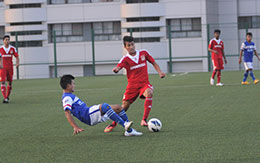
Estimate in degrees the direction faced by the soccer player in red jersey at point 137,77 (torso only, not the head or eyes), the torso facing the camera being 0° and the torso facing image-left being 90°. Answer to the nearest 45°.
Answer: approximately 0°

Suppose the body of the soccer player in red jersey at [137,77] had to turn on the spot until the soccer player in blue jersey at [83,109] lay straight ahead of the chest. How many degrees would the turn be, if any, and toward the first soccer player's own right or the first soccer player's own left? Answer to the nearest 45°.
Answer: approximately 45° to the first soccer player's own right
